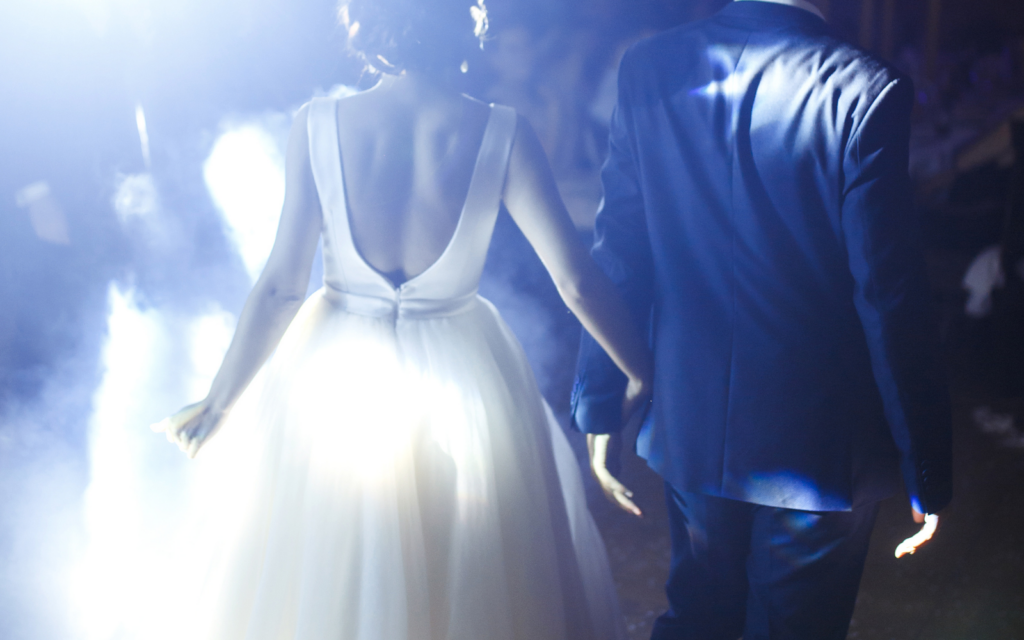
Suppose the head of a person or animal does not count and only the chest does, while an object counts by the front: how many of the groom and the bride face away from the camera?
2

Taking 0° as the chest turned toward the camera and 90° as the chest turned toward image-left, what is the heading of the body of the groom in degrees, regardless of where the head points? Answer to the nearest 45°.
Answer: approximately 180°

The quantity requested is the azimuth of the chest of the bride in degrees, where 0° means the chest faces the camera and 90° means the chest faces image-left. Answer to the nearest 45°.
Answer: approximately 180°
